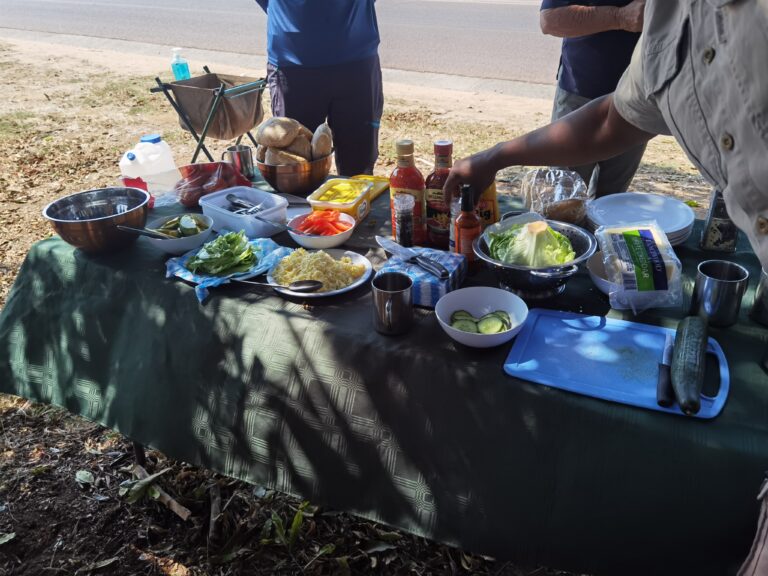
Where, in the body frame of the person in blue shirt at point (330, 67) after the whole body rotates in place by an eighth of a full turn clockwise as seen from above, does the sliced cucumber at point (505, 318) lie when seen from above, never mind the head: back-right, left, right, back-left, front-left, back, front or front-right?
front-left

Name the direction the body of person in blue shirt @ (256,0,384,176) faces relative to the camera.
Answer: toward the camera

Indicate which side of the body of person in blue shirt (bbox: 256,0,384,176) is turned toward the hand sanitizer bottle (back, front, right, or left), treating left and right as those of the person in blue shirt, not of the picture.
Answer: right

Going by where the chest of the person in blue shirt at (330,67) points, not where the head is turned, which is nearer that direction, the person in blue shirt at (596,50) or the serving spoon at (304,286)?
the serving spoon

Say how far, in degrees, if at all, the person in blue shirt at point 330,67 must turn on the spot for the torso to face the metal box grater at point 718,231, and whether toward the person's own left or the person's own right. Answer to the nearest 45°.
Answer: approximately 45° to the person's own left

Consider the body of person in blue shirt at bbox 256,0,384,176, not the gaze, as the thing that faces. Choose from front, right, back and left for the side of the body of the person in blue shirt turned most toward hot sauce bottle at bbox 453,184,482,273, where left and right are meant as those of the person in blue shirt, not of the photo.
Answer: front

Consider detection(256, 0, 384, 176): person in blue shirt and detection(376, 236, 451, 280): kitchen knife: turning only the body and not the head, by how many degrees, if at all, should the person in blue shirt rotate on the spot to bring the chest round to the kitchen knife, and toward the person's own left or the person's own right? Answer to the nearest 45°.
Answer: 0° — they already face it

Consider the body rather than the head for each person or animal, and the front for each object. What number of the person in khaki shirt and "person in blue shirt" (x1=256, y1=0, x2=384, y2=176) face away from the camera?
0

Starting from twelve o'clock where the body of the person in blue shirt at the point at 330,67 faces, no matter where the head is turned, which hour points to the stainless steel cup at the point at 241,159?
The stainless steel cup is roughly at 1 o'clock from the person in blue shirt.

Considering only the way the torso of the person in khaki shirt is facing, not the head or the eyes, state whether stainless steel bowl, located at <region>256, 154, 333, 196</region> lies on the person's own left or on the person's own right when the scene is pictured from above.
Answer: on the person's own right

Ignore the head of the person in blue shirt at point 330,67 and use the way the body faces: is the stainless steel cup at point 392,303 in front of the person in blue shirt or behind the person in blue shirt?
in front

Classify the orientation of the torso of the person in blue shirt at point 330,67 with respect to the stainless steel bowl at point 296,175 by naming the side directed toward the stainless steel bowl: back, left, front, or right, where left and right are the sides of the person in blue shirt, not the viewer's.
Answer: front
